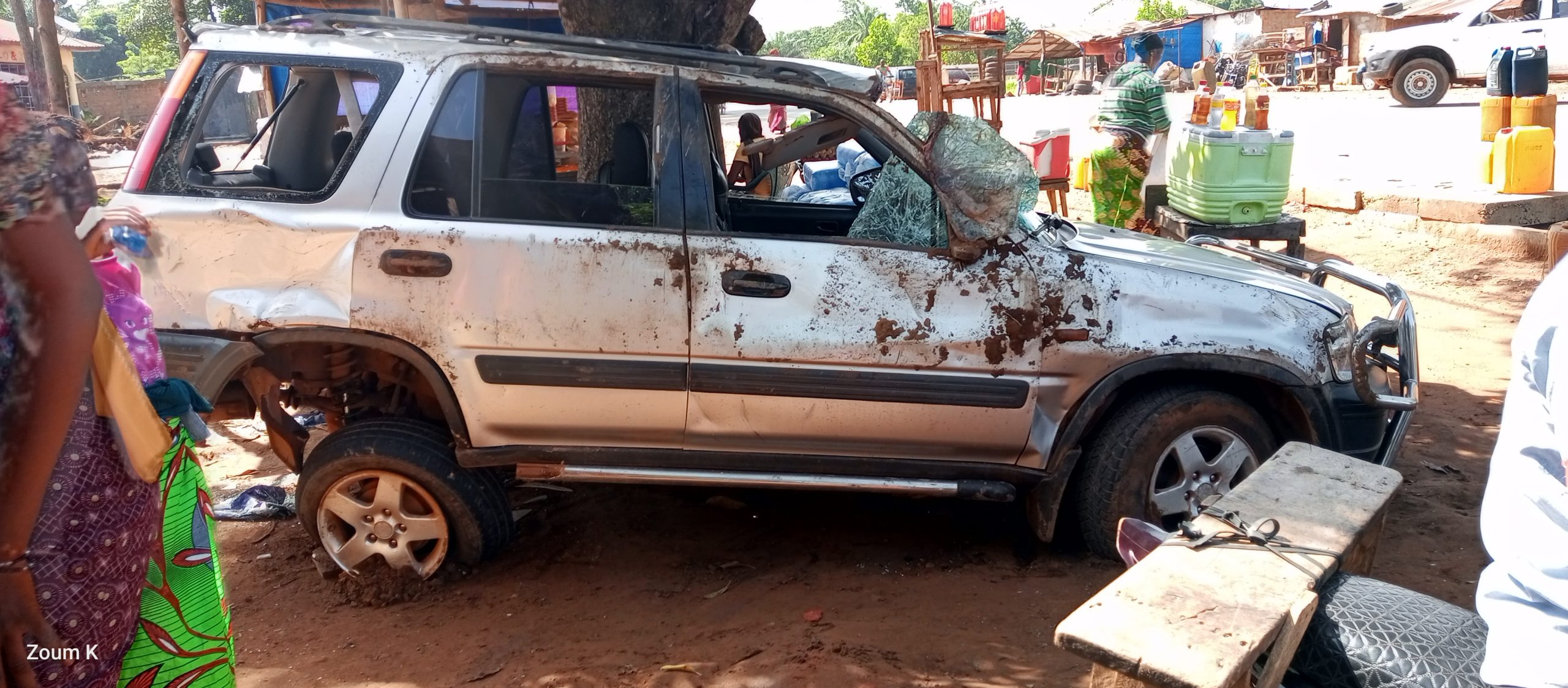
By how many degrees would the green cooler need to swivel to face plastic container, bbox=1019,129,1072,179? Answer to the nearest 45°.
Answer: approximately 135° to its right

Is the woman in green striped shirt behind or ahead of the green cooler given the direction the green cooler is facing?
behind

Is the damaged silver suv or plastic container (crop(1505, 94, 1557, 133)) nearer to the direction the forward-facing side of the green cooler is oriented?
the damaged silver suv

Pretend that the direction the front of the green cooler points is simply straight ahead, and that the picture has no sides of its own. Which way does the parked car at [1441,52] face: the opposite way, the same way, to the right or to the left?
to the right

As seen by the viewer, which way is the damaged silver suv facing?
to the viewer's right

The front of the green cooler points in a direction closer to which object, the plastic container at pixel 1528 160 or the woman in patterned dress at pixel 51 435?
the woman in patterned dress

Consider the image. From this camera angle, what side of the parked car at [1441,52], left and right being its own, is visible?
left

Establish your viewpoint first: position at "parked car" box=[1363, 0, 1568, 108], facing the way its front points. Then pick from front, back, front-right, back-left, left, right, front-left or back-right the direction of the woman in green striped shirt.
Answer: left

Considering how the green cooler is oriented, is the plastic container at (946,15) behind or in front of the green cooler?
behind

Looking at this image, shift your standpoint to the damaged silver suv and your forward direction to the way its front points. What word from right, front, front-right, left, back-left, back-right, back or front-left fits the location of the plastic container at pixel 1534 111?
front-left

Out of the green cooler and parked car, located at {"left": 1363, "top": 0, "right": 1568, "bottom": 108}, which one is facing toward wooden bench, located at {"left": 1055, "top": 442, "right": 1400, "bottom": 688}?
the green cooler
